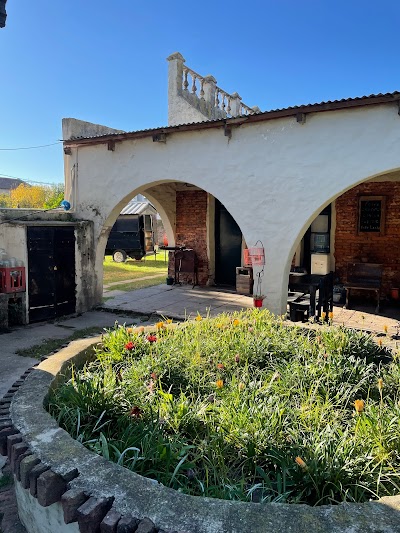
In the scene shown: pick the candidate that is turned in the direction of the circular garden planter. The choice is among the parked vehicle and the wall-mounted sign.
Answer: the wall-mounted sign

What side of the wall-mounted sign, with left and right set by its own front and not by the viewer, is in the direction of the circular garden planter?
front

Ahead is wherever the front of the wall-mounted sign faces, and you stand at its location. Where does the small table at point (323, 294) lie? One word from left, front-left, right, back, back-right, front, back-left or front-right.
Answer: front

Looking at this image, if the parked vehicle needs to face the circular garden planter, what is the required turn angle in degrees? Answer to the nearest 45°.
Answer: approximately 135° to its left

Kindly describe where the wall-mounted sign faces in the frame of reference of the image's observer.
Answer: facing the viewer

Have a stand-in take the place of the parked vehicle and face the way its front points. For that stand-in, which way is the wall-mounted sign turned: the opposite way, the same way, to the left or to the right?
to the left

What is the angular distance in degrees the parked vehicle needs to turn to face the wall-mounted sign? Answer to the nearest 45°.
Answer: approximately 180°

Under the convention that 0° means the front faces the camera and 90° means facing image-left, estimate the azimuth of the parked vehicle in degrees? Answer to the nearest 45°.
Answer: approximately 135°

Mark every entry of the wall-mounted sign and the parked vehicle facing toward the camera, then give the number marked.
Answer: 1

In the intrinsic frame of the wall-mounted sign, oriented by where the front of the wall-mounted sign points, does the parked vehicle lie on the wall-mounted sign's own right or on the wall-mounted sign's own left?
on the wall-mounted sign's own right

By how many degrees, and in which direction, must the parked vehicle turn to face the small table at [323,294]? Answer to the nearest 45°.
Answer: approximately 135° to its left
